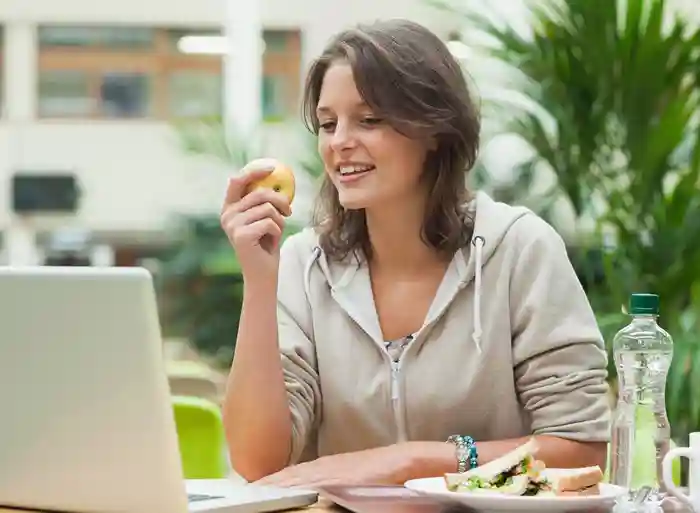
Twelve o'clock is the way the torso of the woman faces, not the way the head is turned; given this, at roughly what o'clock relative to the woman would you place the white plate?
The white plate is roughly at 10 o'clock from the woman.

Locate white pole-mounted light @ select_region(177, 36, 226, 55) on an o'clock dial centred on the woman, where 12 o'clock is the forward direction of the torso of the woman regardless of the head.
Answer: The white pole-mounted light is roughly at 4 o'clock from the woman.

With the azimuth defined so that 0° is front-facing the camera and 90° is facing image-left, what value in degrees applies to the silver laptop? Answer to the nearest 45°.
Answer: approximately 225°

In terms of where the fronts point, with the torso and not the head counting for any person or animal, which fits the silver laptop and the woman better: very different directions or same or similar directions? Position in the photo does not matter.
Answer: very different directions

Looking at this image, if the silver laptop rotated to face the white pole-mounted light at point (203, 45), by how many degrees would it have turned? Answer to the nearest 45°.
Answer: approximately 45° to its left

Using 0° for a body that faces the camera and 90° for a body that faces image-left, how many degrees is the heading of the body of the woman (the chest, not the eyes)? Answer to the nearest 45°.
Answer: approximately 45°

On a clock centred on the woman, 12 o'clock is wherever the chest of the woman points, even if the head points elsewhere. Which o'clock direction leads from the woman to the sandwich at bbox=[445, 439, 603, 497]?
The sandwich is roughly at 10 o'clock from the woman.

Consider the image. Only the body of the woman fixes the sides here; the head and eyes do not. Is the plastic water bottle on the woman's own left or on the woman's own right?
on the woman's own left

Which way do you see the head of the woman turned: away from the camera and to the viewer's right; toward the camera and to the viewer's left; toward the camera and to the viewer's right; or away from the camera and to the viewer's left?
toward the camera and to the viewer's left

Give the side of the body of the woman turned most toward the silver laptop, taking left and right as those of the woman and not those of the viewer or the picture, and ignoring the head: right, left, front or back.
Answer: front

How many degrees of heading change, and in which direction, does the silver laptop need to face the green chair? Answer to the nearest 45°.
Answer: approximately 45° to its left
